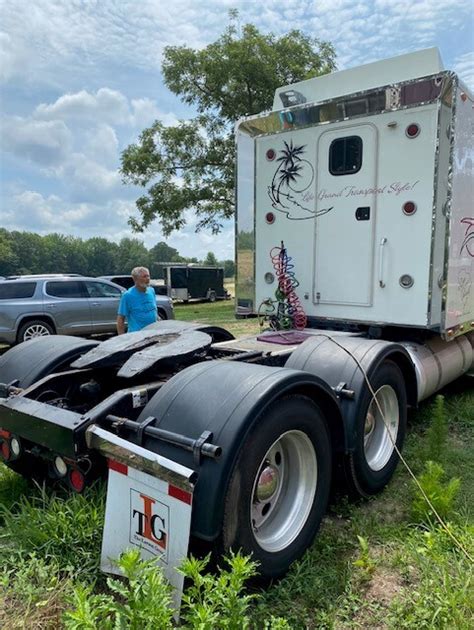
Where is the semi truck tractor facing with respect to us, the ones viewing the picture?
facing away from the viewer and to the right of the viewer

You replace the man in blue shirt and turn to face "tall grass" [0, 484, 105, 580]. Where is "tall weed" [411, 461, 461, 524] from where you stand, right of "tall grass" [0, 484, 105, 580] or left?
left

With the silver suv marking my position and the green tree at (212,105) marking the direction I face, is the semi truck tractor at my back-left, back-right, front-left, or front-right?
back-right

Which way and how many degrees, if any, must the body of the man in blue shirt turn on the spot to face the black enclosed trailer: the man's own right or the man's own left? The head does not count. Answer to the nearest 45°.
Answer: approximately 135° to the man's own left

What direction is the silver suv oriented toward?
to the viewer's right

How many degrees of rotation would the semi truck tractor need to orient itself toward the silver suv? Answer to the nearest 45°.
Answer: approximately 90° to its left

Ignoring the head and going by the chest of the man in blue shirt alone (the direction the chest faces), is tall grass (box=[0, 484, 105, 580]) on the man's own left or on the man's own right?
on the man's own right

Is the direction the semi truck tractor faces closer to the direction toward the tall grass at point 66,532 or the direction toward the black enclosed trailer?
the black enclosed trailer

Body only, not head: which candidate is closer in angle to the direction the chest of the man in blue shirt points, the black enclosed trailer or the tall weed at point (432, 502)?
the tall weed
